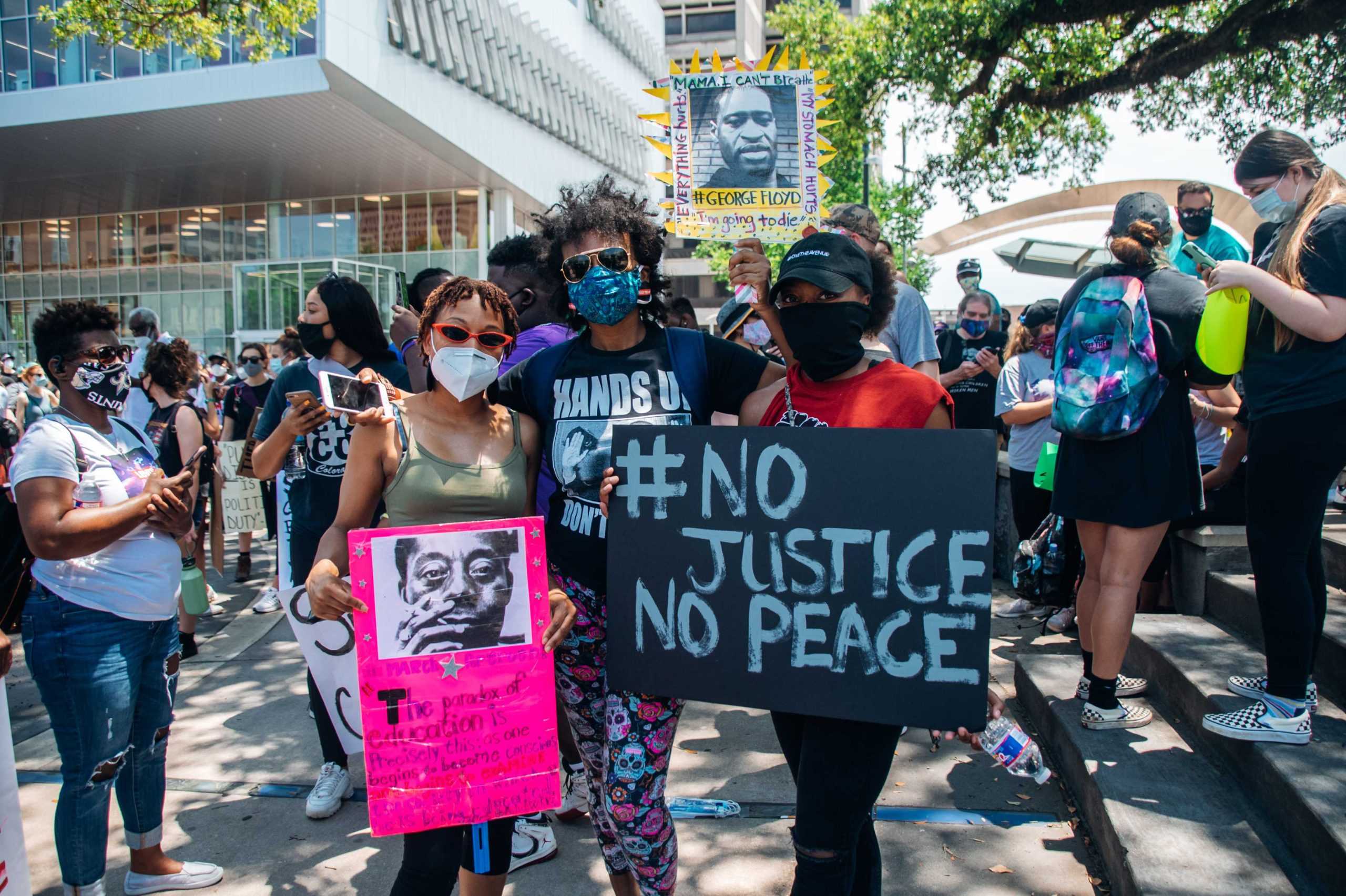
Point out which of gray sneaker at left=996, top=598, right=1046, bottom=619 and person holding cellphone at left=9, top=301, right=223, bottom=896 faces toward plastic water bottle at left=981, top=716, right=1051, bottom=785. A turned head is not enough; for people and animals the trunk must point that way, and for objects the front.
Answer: the person holding cellphone

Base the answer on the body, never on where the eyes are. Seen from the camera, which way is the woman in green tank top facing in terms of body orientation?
toward the camera

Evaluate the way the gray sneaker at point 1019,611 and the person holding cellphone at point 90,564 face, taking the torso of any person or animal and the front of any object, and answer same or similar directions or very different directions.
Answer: very different directions

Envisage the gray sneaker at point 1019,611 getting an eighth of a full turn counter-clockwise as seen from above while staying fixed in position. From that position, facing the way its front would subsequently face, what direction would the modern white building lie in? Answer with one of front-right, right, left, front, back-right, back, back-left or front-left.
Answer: right

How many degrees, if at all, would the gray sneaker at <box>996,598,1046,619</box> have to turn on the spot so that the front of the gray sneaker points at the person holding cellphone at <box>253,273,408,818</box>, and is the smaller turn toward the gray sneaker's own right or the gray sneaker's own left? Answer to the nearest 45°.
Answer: approximately 45° to the gray sneaker's own left

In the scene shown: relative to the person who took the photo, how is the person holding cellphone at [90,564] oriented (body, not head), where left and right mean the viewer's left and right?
facing the viewer and to the right of the viewer

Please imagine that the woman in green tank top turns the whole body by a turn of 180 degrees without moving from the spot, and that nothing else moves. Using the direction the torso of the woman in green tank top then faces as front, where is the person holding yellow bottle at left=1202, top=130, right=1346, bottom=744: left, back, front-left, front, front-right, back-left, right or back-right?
right

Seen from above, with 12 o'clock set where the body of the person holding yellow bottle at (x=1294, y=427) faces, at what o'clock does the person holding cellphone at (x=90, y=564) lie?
the person holding cellphone at (x=90, y=564) is roughly at 11 o'clock from the person holding yellow bottle at (x=1294, y=427).

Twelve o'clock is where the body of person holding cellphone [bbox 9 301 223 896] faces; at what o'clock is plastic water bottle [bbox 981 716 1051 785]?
The plastic water bottle is roughly at 12 o'clock from the person holding cellphone.

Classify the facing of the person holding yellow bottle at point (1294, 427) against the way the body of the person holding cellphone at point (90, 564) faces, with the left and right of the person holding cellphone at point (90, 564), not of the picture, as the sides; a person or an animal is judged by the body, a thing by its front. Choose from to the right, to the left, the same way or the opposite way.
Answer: the opposite way

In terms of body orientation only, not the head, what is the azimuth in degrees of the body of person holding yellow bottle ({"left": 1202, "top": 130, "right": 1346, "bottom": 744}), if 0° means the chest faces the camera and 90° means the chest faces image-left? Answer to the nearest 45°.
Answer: approximately 90°

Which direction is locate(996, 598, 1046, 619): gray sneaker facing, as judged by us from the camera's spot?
facing to the left of the viewer
